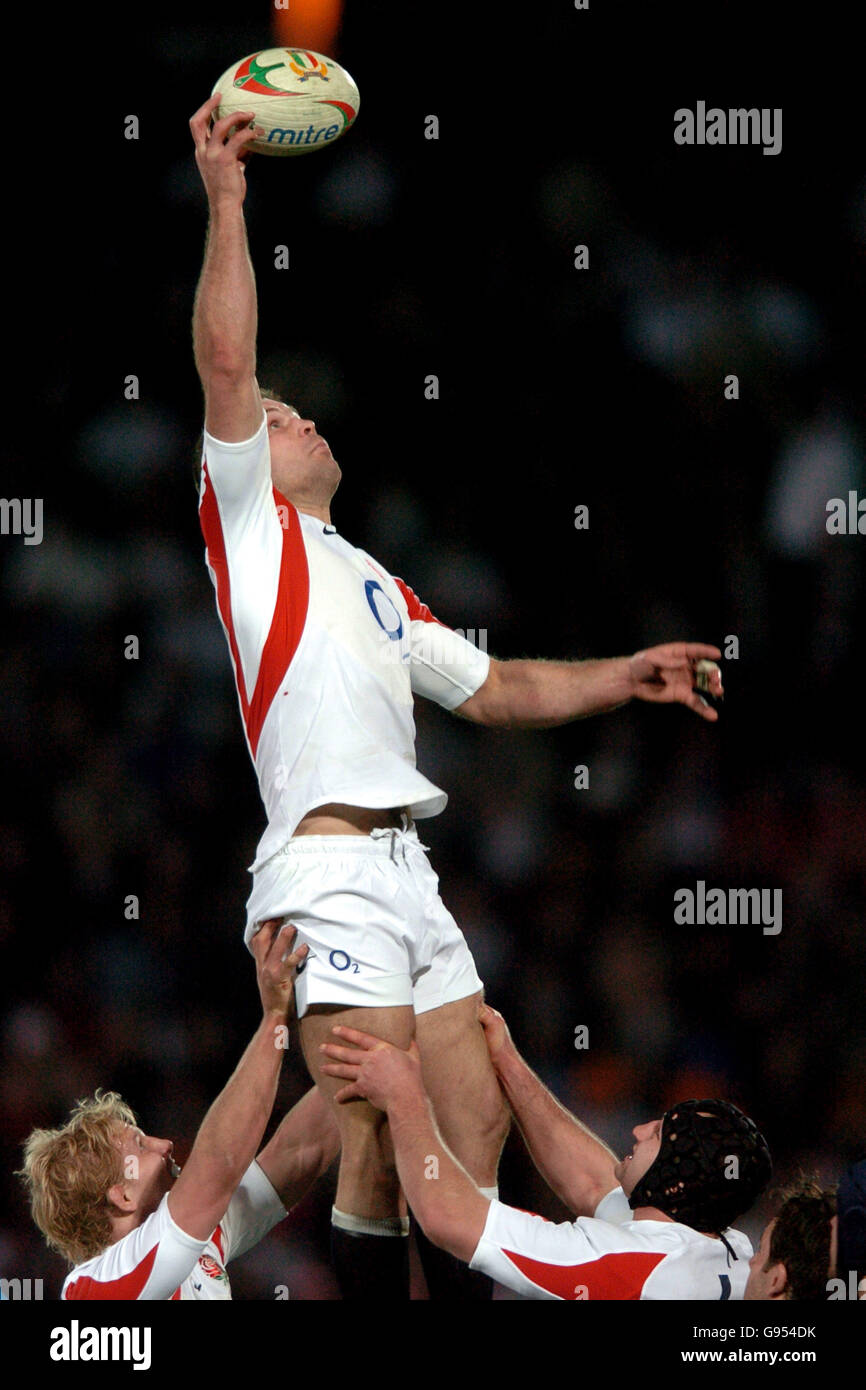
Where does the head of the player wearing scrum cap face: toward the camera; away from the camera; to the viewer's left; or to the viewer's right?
to the viewer's left

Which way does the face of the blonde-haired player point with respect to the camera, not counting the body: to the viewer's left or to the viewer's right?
to the viewer's right

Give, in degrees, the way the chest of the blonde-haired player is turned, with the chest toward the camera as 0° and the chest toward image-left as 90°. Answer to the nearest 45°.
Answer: approximately 270°
